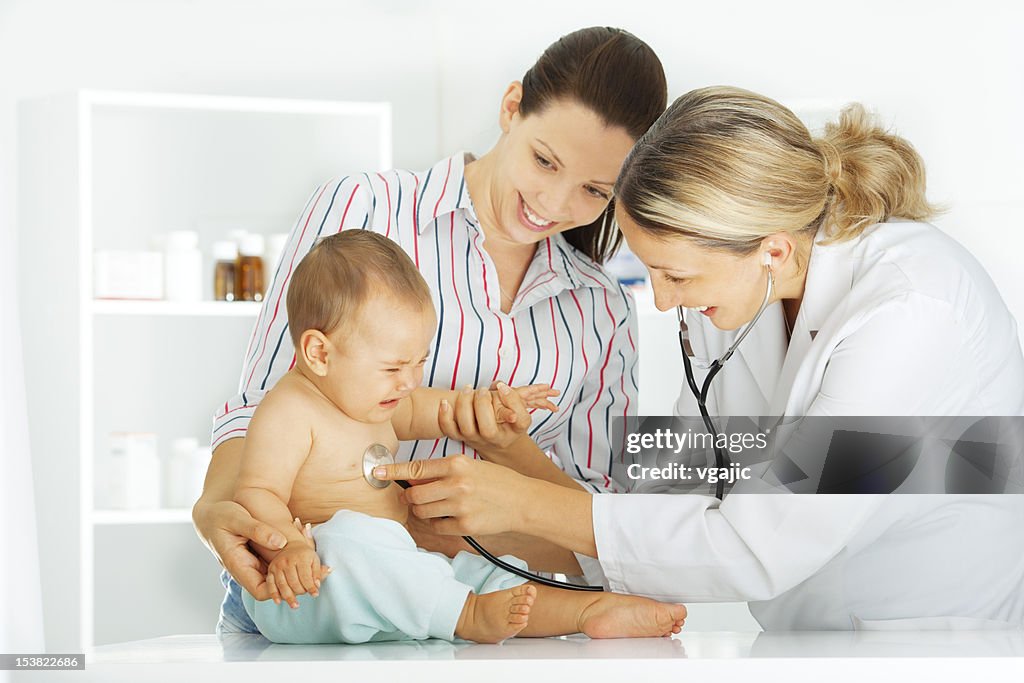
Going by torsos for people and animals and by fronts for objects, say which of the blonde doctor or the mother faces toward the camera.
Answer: the mother

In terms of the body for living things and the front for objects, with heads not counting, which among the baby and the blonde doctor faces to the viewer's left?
the blonde doctor

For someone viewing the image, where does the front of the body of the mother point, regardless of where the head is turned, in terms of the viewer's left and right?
facing the viewer

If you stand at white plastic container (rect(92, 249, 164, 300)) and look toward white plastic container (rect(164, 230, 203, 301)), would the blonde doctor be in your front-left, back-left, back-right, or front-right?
front-right

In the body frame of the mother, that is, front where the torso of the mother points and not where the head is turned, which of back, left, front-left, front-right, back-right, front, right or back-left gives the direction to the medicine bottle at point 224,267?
back-right

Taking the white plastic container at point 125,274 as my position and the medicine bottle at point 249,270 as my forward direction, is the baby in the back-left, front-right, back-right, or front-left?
front-right

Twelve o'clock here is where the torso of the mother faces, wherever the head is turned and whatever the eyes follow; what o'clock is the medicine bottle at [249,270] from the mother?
The medicine bottle is roughly at 5 o'clock from the mother.

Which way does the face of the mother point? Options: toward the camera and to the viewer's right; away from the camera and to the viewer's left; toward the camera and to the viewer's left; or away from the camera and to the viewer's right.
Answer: toward the camera and to the viewer's right

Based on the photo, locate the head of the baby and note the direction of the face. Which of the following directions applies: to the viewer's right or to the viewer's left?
to the viewer's right

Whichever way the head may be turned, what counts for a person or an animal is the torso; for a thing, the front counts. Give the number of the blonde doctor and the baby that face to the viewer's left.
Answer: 1

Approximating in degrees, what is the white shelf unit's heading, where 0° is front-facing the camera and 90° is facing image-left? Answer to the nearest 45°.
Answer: approximately 315°

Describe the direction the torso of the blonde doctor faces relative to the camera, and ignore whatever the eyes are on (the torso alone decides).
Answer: to the viewer's left

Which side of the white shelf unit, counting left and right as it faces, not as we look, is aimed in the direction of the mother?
front

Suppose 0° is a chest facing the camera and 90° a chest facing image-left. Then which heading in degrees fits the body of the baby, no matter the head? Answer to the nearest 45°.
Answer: approximately 315°

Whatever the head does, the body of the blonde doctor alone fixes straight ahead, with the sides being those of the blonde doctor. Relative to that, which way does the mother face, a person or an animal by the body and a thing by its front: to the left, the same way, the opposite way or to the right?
to the left

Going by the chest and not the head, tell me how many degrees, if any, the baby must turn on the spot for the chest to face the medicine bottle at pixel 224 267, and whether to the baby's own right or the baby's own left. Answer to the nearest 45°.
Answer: approximately 135° to the baby's own left
